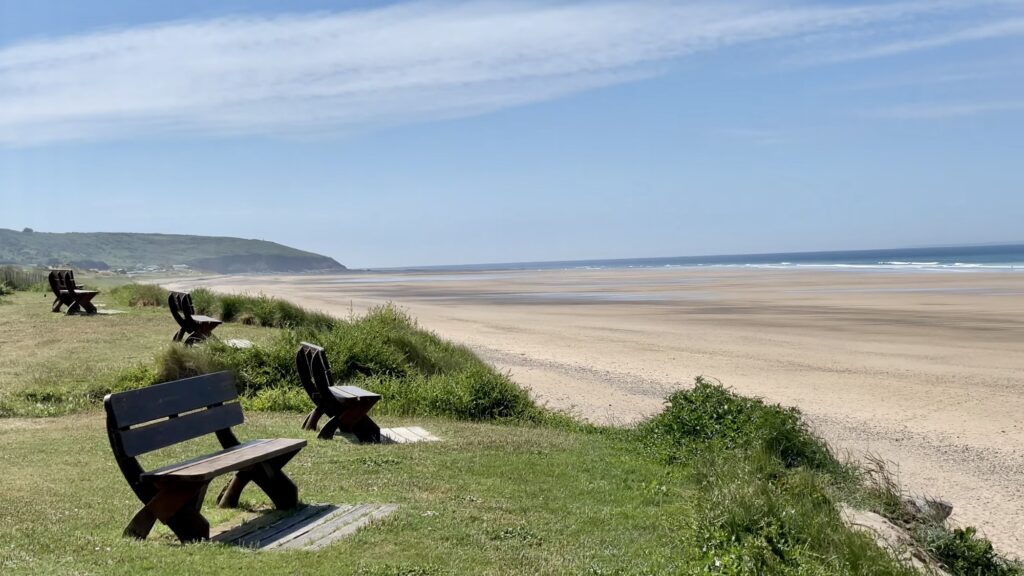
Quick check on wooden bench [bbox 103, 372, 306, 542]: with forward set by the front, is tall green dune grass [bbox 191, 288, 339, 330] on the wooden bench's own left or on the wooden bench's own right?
on the wooden bench's own left
